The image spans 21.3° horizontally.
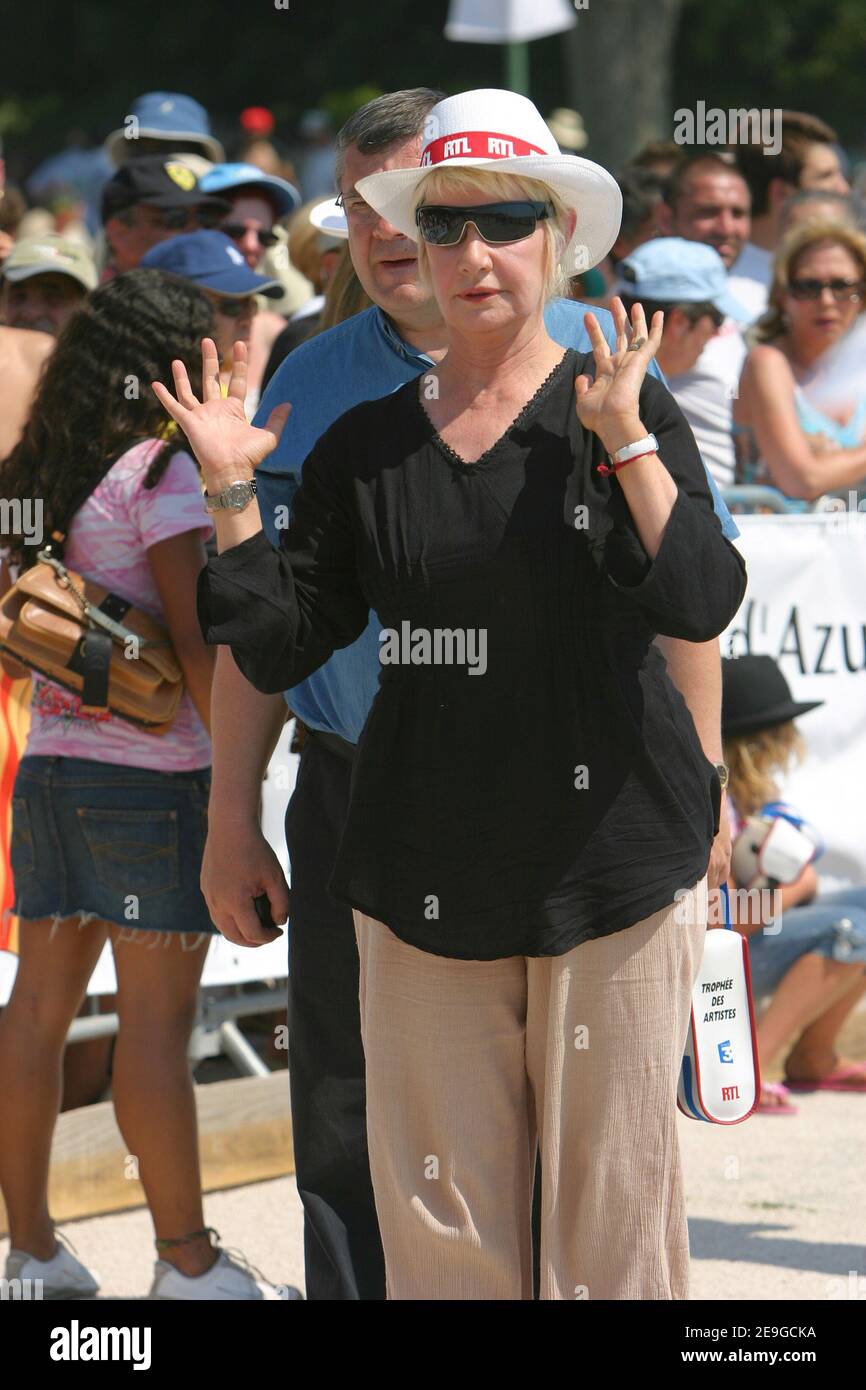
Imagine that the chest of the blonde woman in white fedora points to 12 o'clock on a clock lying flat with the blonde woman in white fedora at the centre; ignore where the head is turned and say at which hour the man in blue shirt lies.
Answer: The man in blue shirt is roughly at 5 o'clock from the blonde woman in white fedora.

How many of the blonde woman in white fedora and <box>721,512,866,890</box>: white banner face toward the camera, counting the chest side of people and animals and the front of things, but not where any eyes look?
2

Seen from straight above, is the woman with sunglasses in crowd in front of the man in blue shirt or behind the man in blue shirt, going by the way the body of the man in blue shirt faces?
behind

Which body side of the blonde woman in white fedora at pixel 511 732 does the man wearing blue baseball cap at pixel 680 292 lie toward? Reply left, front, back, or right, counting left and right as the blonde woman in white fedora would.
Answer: back

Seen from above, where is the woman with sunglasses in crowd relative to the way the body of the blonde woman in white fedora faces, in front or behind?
behind

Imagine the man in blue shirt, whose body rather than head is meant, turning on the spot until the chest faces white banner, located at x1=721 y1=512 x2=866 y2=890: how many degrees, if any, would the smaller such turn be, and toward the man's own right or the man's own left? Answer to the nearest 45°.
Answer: approximately 135° to the man's own left

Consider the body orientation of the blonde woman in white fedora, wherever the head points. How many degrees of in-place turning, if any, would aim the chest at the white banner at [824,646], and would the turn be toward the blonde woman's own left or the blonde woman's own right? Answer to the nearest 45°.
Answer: approximately 180°

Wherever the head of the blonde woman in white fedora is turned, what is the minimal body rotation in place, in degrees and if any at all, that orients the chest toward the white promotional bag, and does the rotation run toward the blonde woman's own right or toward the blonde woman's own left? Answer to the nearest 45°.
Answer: approximately 135° to the blonde woman's own left

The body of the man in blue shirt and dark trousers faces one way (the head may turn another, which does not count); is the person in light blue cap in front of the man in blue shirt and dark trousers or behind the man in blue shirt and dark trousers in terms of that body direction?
behind
